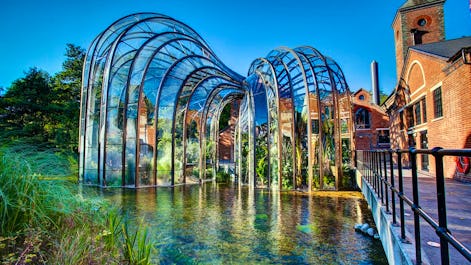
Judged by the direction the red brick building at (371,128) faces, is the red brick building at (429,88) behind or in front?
in front

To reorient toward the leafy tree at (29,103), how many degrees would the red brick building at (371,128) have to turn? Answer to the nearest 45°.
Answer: approximately 45° to its right

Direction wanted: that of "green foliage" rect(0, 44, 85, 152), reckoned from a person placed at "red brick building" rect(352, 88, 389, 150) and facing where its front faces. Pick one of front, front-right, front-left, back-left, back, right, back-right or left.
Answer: front-right

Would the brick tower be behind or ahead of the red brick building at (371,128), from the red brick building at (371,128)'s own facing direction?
ahead

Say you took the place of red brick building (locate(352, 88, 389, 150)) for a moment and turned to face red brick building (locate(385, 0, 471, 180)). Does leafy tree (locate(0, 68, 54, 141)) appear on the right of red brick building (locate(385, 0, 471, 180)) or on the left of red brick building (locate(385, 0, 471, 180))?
right

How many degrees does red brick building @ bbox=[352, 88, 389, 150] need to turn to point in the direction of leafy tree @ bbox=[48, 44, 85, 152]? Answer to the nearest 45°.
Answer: approximately 45° to its right

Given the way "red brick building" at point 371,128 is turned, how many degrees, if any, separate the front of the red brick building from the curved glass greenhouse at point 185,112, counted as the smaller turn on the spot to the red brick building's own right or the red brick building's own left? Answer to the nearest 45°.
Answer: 0° — it already faces it

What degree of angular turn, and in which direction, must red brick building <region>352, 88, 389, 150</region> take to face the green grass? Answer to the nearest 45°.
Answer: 0° — it already faces it

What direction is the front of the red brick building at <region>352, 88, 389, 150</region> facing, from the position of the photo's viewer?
facing the viewer

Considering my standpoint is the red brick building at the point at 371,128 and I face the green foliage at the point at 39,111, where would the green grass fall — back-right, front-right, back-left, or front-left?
front-left

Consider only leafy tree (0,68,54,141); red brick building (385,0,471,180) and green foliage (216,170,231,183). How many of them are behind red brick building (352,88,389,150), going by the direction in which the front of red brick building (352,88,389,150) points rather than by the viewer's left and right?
0
